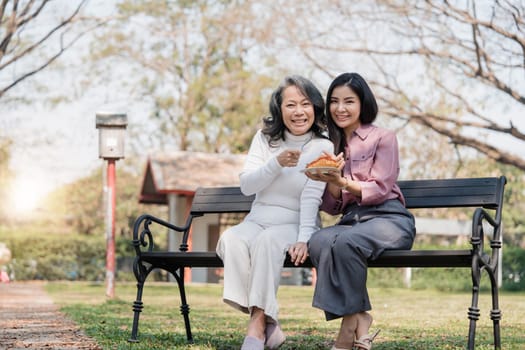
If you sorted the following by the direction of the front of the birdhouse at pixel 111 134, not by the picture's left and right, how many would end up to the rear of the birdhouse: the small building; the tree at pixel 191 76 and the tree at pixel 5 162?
3

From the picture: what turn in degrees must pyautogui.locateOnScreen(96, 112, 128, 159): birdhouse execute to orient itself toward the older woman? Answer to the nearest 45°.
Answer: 0° — it already faces them

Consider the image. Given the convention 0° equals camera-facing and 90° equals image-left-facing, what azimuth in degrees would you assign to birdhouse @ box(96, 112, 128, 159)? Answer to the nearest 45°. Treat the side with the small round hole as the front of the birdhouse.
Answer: approximately 0°

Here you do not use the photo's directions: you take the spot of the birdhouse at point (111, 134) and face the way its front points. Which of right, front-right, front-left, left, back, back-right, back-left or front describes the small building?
back

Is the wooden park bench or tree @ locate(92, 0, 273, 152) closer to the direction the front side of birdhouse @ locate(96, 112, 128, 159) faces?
the wooden park bench

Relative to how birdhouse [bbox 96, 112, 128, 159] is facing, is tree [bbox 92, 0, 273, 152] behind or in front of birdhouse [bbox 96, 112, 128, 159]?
behind
